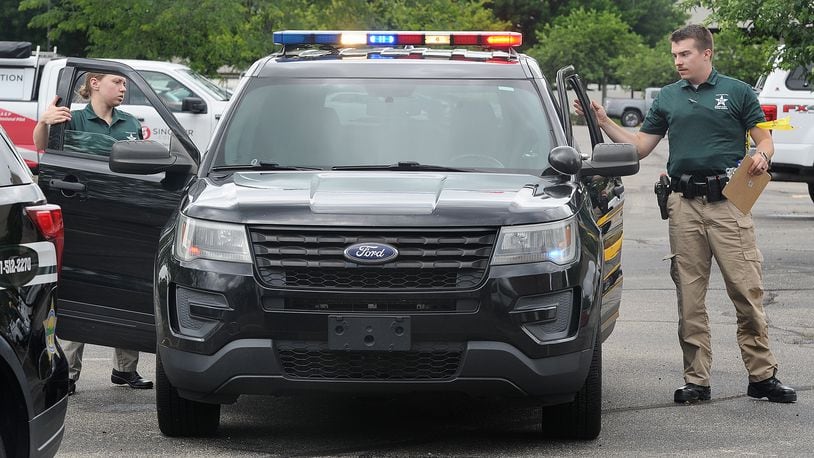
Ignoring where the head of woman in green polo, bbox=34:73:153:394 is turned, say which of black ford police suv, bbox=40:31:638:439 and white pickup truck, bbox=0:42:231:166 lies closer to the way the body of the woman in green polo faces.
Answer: the black ford police suv

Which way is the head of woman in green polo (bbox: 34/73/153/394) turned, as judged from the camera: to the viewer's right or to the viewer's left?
to the viewer's right

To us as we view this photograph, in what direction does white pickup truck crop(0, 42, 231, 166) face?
facing the viewer and to the right of the viewer

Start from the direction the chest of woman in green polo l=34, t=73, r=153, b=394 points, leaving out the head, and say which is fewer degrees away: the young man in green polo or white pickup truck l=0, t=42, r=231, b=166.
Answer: the young man in green polo

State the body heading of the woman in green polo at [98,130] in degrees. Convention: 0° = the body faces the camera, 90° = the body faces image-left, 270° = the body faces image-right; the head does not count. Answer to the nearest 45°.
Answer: approximately 315°

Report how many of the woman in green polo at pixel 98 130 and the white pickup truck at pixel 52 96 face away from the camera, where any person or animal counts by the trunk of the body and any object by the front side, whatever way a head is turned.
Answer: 0

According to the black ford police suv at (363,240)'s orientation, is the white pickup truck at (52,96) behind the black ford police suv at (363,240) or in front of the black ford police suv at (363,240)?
behind

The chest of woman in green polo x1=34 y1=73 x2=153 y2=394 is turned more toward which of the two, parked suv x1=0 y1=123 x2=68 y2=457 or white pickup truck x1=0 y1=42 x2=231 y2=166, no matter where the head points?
the parked suv

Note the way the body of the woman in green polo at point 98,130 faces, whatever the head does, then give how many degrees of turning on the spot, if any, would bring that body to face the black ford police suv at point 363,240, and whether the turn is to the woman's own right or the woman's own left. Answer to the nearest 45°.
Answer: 0° — they already face it

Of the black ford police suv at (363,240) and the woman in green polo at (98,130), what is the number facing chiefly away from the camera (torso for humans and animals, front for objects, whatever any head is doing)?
0

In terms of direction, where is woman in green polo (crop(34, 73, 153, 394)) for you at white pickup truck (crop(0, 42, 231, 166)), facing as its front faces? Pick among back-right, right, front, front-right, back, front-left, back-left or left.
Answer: front-right

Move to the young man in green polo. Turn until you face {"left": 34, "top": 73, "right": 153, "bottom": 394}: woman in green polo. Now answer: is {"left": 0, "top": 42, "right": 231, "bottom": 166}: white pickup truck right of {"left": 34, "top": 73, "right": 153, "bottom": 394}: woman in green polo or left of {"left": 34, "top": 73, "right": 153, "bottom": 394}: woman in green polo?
right
